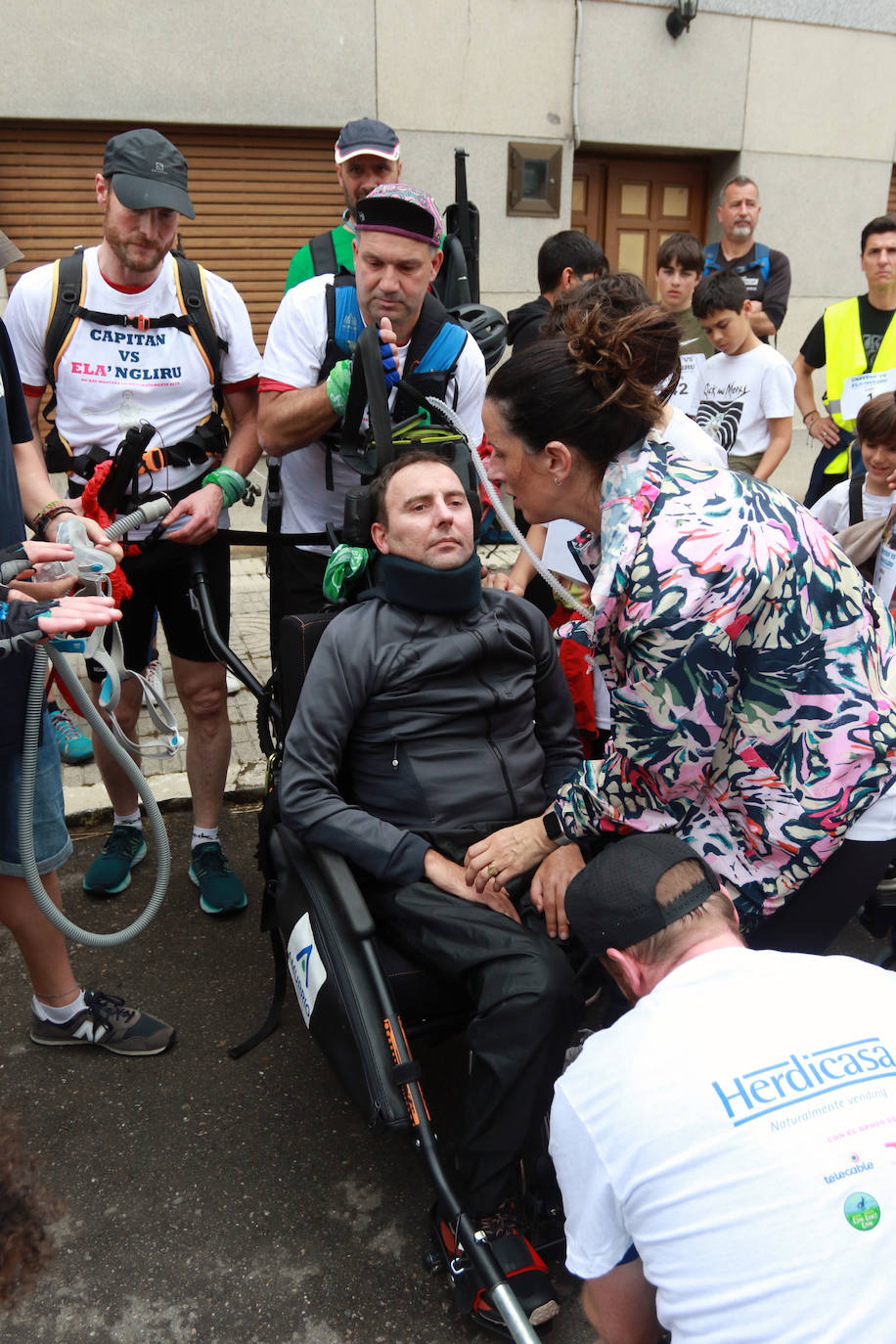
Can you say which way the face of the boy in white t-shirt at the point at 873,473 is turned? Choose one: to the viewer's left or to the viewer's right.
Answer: to the viewer's left

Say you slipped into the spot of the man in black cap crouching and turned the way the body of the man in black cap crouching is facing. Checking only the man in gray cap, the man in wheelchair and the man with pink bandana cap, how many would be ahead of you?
3

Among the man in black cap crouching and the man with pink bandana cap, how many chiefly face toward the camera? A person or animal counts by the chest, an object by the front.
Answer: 1

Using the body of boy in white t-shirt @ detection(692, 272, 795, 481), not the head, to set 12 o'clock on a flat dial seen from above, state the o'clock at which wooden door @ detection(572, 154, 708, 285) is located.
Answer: The wooden door is roughly at 4 o'clock from the boy in white t-shirt.

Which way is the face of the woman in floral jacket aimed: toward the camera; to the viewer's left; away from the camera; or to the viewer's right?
to the viewer's left

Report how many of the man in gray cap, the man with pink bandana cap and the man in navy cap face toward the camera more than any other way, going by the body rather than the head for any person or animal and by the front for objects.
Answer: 3

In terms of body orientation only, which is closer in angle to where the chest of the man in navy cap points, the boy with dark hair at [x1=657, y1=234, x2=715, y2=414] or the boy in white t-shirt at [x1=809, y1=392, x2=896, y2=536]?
the boy in white t-shirt

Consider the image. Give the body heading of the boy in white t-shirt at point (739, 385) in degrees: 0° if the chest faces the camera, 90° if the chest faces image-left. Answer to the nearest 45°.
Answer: approximately 45°

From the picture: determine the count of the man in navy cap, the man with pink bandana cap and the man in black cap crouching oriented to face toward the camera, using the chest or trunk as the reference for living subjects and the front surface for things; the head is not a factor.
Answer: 2

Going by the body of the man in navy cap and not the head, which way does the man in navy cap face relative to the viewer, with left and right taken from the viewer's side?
facing the viewer

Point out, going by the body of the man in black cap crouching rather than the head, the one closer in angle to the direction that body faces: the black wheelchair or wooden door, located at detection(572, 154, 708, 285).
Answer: the black wheelchair

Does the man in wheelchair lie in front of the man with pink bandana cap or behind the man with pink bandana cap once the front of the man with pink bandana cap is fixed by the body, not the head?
in front

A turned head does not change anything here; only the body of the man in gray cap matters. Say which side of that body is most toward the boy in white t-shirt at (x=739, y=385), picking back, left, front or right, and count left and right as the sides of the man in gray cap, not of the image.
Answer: left

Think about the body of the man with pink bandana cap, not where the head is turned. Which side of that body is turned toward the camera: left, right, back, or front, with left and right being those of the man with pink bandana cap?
front
